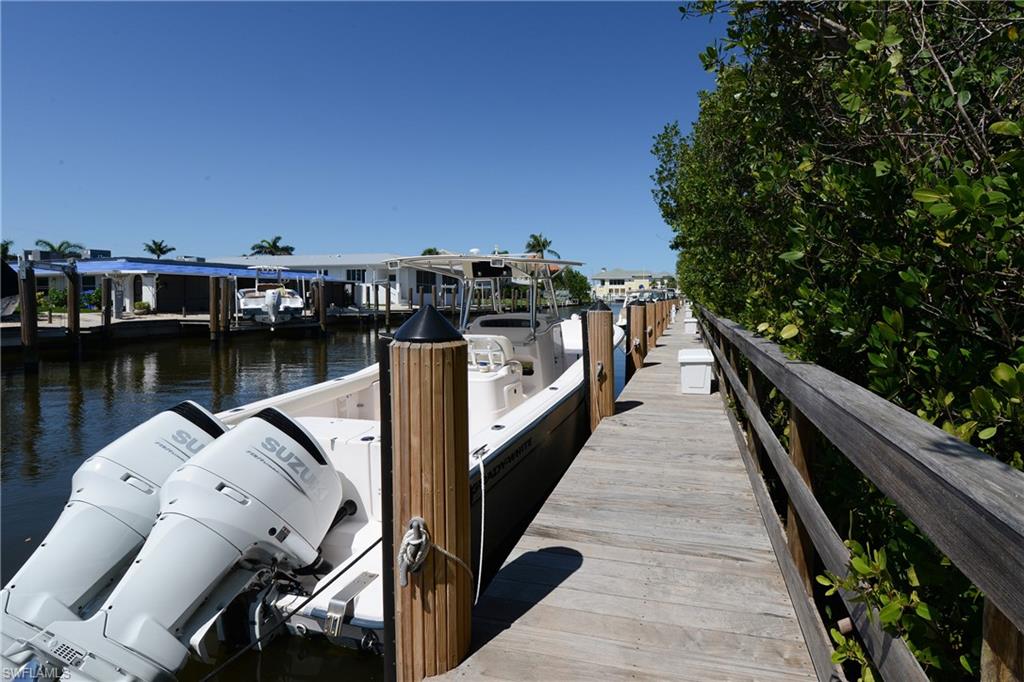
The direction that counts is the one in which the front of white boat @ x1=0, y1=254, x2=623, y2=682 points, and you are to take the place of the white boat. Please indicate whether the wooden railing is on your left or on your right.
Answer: on your right

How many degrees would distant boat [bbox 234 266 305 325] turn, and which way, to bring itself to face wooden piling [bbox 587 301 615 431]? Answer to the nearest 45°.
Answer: approximately 180°

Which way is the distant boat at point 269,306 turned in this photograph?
away from the camera

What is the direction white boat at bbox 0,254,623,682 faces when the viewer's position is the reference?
facing away from the viewer and to the right of the viewer

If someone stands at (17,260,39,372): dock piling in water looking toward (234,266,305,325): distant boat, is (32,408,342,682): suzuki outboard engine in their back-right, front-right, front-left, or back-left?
back-right

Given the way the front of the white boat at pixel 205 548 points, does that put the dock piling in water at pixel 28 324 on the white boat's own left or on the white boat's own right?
on the white boat's own left

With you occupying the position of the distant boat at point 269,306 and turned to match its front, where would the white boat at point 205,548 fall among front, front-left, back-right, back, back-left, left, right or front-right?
back

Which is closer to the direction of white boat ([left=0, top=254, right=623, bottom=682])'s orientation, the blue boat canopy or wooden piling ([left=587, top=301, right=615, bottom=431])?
the wooden piling
